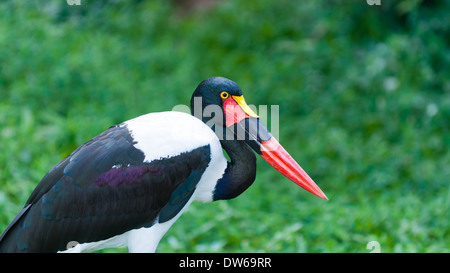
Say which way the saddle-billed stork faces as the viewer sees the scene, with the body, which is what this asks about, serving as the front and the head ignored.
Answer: to the viewer's right
